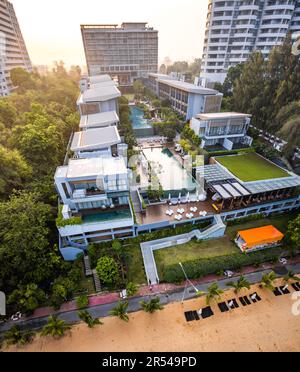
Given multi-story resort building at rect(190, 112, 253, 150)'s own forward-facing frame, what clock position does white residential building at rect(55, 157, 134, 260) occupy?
The white residential building is roughly at 1 o'clock from the multi-story resort building.

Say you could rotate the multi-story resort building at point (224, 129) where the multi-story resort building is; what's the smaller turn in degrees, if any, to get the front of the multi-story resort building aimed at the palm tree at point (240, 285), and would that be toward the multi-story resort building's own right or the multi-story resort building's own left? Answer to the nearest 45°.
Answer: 0° — it already faces it

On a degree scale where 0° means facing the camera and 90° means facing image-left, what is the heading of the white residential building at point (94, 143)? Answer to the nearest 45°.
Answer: approximately 0°

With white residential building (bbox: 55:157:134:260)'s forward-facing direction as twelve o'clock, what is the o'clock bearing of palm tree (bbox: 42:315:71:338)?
The palm tree is roughly at 1 o'clock from the white residential building.

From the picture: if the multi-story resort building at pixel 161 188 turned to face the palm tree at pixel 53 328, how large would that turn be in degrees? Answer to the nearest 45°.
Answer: approximately 45° to its right

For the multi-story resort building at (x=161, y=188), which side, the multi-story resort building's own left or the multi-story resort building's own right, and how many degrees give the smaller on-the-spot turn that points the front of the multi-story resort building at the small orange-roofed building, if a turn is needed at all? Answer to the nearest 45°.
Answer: approximately 90° to the multi-story resort building's own left

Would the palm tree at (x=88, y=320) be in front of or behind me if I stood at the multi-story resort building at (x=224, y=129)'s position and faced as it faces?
in front
